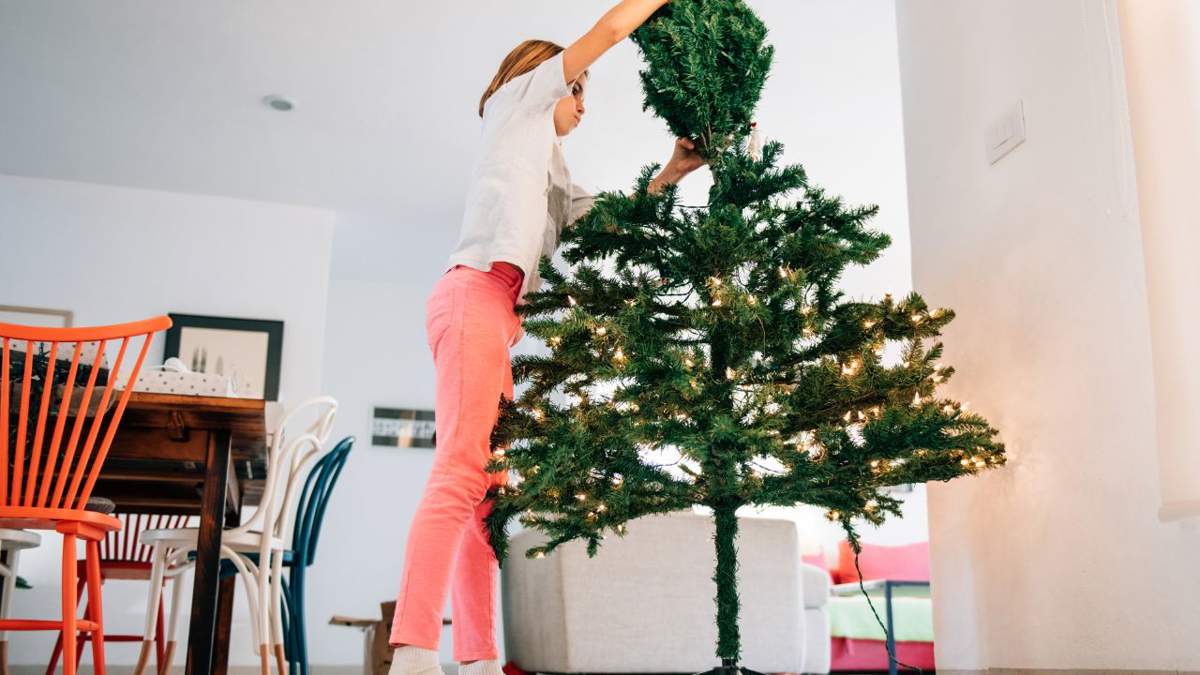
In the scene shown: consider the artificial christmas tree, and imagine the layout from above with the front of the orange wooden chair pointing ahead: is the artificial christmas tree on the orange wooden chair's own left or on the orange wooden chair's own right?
on the orange wooden chair's own right

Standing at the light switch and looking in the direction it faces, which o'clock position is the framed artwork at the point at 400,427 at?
The framed artwork is roughly at 3 o'clock from the light switch.

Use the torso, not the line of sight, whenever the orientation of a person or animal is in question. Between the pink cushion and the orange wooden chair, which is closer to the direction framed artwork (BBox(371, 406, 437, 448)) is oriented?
the orange wooden chair

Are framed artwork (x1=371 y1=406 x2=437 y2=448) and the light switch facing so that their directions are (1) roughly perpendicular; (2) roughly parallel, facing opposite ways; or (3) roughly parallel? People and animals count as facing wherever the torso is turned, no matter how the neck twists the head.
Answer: roughly perpendicular

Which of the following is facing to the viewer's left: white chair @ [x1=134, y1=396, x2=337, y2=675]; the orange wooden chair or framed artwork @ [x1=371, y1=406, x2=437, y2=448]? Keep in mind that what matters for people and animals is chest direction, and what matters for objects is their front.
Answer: the white chair

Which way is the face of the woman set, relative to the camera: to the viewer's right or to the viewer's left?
to the viewer's right

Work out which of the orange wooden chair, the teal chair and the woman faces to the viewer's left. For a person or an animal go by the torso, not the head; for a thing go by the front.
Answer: the teal chair

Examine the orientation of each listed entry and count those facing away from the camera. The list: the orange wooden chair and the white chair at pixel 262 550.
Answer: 1

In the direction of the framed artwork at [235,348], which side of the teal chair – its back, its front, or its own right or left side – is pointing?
right

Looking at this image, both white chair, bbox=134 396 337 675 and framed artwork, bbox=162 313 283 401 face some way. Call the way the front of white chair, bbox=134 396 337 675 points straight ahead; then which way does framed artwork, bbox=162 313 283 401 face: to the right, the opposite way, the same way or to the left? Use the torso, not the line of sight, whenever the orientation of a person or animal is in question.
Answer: to the left

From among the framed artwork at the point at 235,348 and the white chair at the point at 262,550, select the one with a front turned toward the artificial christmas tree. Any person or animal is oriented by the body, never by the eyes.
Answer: the framed artwork

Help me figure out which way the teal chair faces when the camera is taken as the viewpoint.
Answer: facing to the left of the viewer

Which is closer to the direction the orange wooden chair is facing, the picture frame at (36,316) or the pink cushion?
the picture frame
